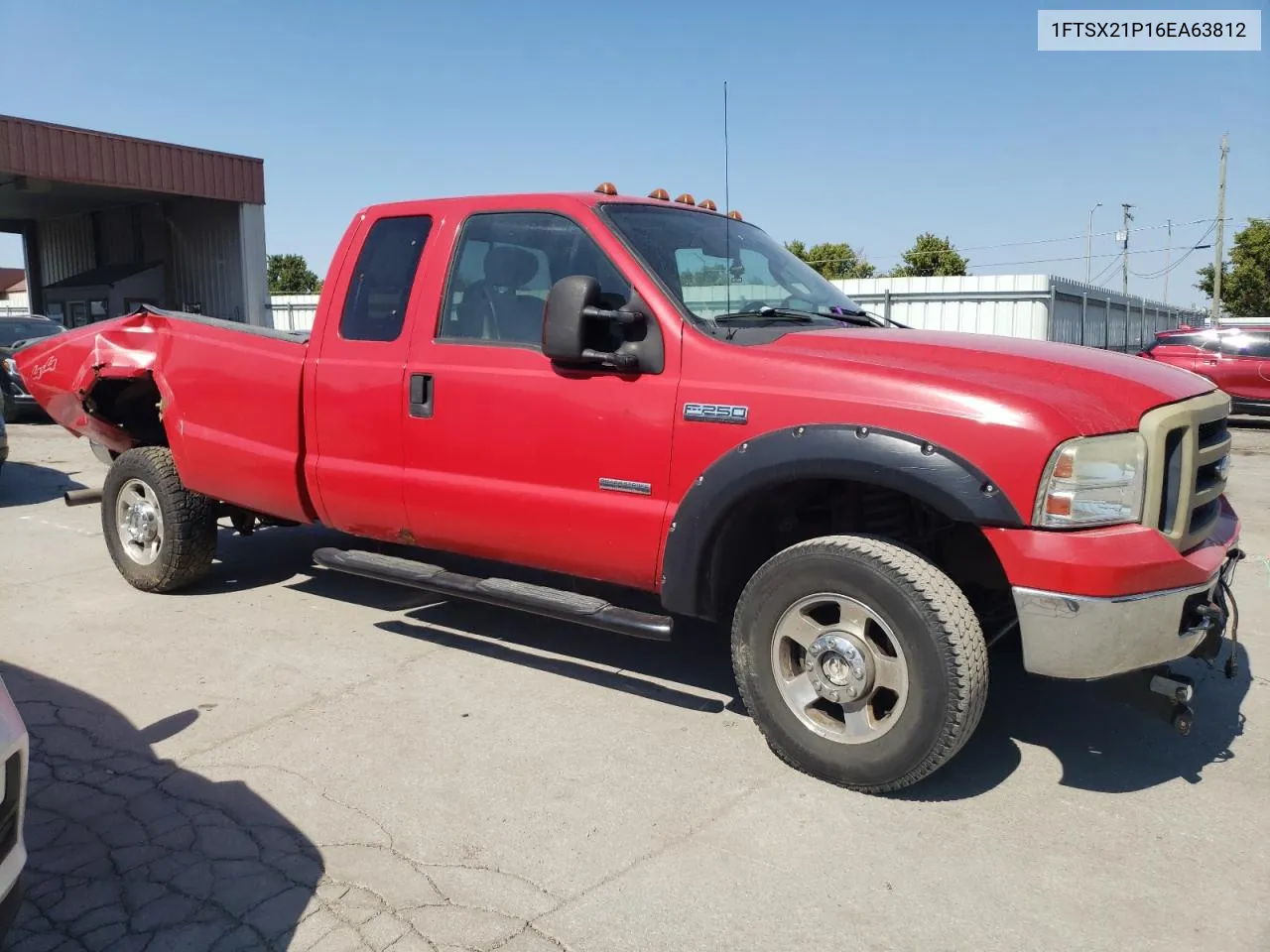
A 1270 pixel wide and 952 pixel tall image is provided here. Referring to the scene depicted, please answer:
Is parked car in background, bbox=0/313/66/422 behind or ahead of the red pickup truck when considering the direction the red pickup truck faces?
behind

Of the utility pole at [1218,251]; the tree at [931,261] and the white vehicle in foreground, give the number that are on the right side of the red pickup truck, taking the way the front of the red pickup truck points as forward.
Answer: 1

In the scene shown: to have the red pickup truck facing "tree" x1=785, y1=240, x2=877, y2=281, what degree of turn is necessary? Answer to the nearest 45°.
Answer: approximately 135° to its left

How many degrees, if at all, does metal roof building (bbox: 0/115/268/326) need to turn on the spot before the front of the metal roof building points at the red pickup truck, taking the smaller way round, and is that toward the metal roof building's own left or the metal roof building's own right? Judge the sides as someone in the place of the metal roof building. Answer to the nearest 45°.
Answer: approximately 45° to the metal roof building's own right

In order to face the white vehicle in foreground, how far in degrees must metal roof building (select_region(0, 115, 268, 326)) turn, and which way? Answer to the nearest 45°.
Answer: approximately 45° to its right

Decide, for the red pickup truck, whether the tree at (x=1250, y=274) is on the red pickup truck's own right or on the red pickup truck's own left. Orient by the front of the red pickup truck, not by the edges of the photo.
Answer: on the red pickup truck's own left
